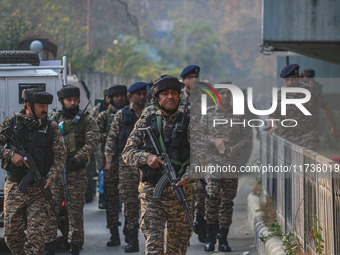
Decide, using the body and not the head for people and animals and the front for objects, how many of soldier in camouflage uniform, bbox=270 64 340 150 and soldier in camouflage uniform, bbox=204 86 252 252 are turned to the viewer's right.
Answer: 0

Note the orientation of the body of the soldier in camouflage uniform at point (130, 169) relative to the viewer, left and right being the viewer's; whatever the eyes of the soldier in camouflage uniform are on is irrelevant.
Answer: facing the viewer and to the right of the viewer

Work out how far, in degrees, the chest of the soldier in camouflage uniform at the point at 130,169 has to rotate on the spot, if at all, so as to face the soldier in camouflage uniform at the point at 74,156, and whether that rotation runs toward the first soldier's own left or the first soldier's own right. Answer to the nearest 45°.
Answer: approximately 90° to the first soldier's own right

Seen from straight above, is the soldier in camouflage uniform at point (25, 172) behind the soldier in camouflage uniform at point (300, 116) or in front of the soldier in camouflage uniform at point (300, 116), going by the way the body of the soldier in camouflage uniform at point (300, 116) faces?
in front

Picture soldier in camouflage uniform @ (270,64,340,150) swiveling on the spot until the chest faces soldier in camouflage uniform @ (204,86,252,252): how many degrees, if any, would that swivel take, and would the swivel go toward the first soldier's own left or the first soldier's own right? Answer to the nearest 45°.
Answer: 0° — they already face them

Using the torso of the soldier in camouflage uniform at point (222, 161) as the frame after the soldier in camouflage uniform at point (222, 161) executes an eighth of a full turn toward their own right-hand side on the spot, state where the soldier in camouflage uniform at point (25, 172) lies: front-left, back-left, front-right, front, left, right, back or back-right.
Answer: front

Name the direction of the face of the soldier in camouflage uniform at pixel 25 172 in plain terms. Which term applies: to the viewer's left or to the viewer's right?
to the viewer's right

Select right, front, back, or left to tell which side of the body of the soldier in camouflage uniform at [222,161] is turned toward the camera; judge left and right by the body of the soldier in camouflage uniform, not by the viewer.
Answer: front

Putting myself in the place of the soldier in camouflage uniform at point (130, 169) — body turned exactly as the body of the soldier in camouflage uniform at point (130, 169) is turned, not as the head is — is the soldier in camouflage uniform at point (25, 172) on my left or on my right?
on my right

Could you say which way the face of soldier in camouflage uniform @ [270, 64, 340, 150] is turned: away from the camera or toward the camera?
toward the camera

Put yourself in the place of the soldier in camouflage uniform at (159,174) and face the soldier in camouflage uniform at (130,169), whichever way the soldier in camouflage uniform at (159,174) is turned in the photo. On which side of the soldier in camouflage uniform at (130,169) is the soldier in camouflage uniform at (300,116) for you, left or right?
right

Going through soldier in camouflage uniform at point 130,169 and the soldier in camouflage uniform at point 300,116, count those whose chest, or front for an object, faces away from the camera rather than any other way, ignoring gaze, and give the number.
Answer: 0

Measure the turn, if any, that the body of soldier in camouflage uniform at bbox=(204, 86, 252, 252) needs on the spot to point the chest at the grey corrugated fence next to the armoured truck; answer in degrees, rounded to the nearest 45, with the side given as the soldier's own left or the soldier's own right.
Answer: approximately 180°

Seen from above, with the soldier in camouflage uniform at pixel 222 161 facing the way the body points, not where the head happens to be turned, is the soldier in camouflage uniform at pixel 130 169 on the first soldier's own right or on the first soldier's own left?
on the first soldier's own right

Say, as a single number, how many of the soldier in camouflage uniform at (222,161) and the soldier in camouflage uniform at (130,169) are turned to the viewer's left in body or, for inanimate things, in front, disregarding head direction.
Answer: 0

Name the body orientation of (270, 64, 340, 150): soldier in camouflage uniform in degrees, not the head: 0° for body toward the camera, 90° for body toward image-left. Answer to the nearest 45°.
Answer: approximately 45°
